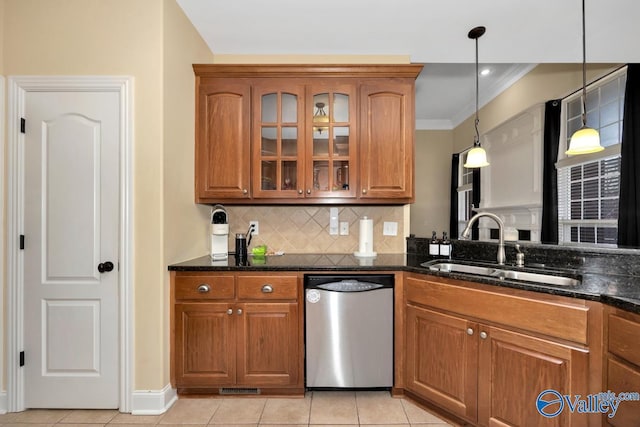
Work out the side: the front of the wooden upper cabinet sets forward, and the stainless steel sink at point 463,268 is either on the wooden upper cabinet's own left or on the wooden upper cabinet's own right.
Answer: on the wooden upper cabinet's own left

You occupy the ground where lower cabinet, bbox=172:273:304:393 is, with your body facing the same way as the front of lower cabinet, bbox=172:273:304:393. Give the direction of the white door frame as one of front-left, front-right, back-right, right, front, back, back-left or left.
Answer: right

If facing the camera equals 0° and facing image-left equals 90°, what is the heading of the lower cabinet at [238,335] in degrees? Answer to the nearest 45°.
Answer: approximately 0°

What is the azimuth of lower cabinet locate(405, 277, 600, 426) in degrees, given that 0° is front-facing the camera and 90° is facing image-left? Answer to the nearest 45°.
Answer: approximately 45°

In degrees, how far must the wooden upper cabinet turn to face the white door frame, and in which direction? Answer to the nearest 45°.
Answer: approximately 90° to its right

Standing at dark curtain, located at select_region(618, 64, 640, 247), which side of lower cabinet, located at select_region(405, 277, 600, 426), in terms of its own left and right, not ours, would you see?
back
